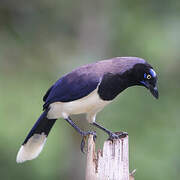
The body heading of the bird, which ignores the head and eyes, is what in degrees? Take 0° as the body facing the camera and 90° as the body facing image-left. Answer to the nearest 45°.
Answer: approximately 270°
